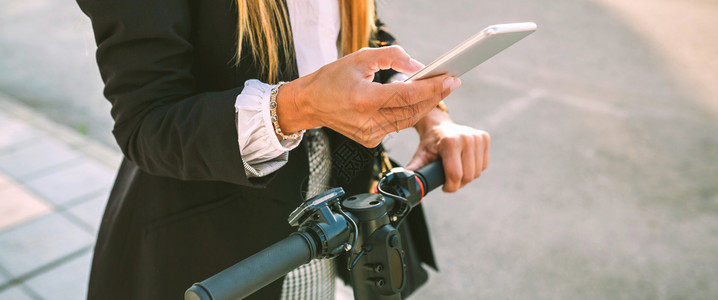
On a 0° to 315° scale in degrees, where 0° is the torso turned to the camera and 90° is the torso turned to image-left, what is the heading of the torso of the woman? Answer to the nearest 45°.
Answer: approximately 315°
